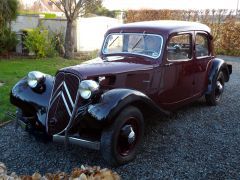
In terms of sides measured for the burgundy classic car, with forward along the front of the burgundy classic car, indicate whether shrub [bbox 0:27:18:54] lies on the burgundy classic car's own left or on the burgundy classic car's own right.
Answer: on the burgundy classic car's own right

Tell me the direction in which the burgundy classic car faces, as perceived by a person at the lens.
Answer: facing the viewer and to the left of the viewer

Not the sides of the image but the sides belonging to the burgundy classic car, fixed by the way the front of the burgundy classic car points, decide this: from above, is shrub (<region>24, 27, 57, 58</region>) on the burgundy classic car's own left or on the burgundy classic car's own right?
on the burgundy classic car's own right

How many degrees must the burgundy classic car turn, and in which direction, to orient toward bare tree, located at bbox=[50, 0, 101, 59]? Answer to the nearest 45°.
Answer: approximately 135° to its right

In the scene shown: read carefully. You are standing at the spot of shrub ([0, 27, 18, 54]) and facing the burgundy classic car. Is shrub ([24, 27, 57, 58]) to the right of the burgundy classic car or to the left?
left
